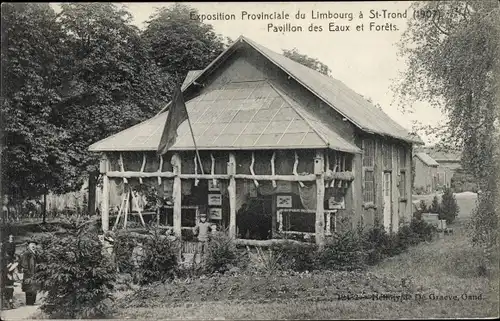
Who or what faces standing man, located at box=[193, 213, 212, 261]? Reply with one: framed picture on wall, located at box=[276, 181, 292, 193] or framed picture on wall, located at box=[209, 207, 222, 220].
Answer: framed picture on wall, located at box=[209, 207, 222, 220]

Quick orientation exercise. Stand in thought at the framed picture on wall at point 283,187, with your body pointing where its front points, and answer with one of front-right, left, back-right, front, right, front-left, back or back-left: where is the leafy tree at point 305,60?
back

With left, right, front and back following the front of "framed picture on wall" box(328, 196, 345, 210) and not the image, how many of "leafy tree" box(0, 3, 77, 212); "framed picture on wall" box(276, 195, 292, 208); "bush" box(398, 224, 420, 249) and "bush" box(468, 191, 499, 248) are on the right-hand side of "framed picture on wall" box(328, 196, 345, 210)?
2

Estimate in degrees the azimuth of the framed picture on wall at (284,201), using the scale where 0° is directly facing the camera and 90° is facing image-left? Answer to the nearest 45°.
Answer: approximately 0°

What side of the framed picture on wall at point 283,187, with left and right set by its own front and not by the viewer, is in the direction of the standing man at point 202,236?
right

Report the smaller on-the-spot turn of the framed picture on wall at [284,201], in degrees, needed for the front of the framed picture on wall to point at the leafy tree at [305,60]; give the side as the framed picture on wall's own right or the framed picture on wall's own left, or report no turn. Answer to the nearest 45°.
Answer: approximately 180°
